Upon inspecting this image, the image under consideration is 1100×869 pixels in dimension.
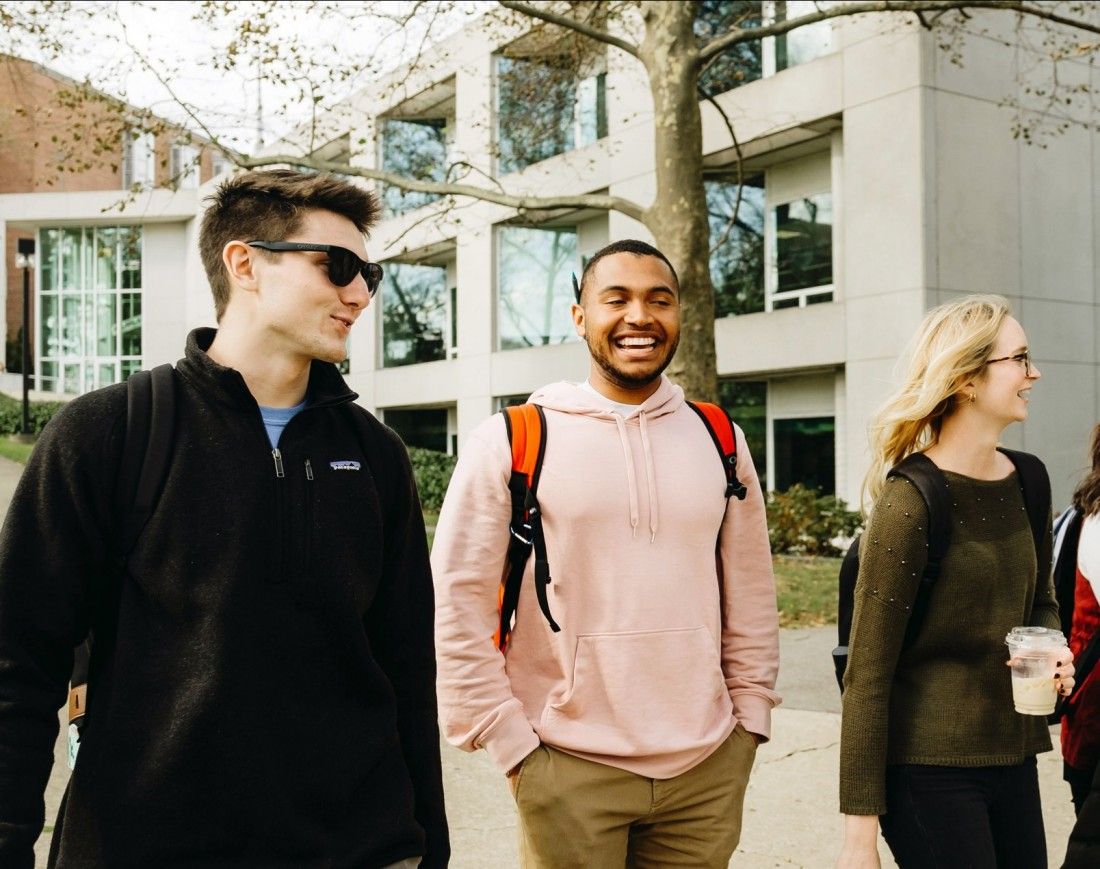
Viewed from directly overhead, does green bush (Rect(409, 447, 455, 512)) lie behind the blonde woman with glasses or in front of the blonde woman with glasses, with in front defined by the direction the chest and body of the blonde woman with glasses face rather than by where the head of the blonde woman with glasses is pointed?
behind

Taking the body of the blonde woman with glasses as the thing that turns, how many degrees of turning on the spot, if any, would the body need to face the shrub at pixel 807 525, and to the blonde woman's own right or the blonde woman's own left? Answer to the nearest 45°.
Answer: approximately 135° to the blonde woman's own left

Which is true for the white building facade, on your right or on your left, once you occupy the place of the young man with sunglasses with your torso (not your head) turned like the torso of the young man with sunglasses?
on your left

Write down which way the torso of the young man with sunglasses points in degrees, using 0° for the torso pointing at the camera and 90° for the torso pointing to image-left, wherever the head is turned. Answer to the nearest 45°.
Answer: approximately 315°

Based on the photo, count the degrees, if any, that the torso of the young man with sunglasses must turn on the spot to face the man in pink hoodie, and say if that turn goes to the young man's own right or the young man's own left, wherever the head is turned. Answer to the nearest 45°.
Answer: approximately 90° to the young man's own left

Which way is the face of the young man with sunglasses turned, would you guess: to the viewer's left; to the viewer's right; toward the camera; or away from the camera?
to the viewer's right

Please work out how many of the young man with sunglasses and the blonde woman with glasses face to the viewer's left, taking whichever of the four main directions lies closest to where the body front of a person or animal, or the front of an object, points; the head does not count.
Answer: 0

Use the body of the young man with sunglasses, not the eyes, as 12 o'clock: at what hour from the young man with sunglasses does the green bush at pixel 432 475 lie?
The green bush is roughly at 8 o'clock from the young man with sunglasses.

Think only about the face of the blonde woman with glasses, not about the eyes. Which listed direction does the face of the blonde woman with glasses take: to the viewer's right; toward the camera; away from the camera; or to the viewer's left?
to the viewer's right

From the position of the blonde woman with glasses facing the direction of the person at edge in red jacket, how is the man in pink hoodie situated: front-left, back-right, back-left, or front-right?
back-left

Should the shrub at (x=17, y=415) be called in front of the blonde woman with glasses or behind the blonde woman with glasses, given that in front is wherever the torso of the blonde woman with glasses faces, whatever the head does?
behind
